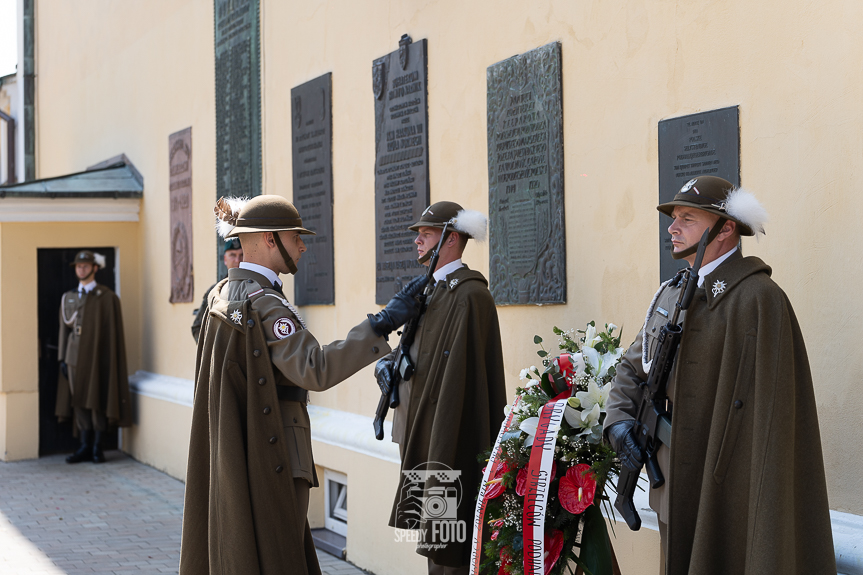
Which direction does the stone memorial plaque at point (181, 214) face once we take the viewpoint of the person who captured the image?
facing the viewer and to the left of the viewer

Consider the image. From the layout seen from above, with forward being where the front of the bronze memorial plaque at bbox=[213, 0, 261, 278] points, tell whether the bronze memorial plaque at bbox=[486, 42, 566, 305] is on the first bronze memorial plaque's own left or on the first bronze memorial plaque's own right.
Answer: on the first bronze memorial plaque's own left

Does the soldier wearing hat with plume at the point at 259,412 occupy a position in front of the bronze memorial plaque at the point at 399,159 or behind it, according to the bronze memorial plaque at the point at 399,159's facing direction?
in front

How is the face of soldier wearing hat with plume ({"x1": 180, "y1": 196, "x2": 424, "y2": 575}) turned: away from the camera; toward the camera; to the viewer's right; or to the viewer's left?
to the viewer's right

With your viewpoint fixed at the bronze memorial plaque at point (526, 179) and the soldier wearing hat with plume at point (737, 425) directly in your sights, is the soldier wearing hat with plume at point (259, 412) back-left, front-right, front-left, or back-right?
front-right

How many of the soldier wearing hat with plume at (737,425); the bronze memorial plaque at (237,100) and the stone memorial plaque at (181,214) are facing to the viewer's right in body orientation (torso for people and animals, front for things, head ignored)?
0

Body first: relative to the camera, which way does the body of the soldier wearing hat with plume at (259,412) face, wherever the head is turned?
to the viewer's right

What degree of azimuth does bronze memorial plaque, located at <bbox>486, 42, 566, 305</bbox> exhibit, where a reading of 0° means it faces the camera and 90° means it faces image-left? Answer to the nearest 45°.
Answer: approximately 45°

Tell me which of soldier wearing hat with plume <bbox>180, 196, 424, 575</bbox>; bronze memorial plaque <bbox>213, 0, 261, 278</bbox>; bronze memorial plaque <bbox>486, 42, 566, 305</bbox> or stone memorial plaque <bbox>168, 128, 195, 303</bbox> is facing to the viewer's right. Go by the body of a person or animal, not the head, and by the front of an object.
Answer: the soldier wearing hat with plume

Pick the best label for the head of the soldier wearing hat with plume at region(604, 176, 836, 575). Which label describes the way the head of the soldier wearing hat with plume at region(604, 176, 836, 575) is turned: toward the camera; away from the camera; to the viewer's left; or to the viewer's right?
to the viewer's left

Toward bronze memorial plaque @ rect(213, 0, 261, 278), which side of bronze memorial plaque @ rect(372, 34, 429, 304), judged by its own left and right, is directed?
right

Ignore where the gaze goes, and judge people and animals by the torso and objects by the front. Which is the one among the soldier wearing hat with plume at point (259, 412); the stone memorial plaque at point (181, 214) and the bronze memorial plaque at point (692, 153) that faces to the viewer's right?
the soldier wearing hat with plume

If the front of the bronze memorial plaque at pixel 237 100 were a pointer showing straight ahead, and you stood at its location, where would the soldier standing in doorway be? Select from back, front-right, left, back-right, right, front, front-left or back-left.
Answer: right
